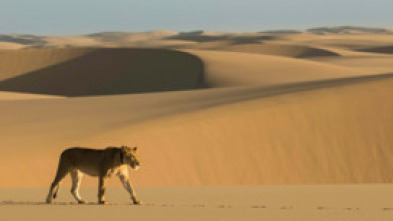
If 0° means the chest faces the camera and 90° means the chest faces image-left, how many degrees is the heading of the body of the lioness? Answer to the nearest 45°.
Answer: approximately 270°
